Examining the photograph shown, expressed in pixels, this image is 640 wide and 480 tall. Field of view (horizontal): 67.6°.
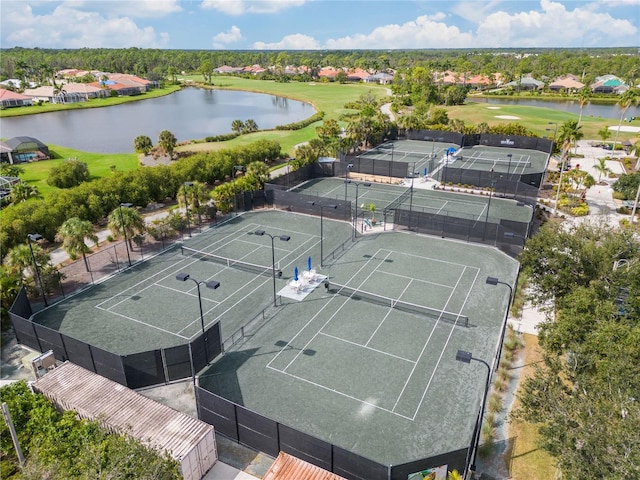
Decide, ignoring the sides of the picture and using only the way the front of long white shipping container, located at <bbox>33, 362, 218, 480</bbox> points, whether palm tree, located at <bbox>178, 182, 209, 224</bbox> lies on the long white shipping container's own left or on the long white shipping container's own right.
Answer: on the long white shipping container's own left

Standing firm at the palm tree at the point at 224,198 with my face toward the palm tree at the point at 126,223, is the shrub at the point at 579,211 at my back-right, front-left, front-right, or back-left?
back-left

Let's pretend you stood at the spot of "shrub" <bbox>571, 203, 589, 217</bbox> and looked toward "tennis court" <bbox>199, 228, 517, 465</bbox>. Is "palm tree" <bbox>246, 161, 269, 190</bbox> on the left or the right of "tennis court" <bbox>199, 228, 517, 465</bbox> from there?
right
